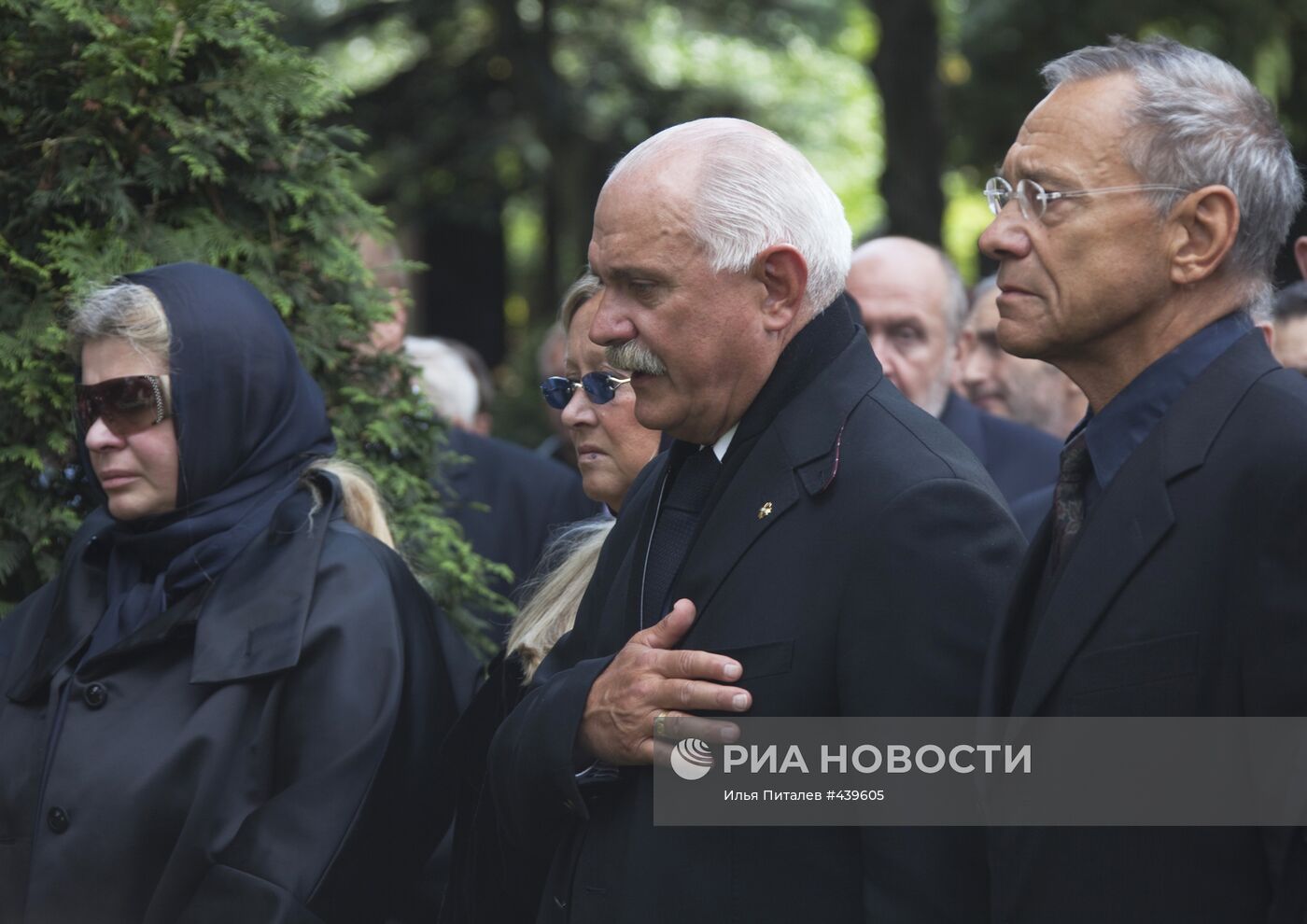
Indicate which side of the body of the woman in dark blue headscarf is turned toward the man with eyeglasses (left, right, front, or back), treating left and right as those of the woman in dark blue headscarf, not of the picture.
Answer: left

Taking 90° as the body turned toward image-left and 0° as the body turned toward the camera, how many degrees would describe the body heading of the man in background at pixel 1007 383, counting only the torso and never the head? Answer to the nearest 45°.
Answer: approximately 45°

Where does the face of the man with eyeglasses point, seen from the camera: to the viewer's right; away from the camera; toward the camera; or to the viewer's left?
to the viewer's left

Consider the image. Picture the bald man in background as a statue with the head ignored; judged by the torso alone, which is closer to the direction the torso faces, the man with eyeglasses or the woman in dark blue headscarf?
the woman in dark blue headscarf

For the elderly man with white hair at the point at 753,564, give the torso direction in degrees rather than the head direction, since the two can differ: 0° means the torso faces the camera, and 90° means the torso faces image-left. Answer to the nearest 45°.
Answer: approximately 45°

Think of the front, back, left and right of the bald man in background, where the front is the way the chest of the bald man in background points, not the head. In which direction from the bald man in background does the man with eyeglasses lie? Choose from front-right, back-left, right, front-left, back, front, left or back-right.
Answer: front-left

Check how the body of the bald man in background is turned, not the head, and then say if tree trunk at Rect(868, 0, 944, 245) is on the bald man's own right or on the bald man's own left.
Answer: on the bald man's own right

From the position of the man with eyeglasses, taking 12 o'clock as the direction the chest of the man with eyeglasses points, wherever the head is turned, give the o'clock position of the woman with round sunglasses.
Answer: The woman with round sunglasses is roughly at 1 o'clock from the man with eyeglasses.

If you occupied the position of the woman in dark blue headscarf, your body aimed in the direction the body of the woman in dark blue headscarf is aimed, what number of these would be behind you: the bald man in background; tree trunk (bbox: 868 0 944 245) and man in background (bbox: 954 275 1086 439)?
3

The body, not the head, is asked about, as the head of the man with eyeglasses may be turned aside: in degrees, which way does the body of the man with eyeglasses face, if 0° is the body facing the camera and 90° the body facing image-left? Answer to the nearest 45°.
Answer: approximately 90°

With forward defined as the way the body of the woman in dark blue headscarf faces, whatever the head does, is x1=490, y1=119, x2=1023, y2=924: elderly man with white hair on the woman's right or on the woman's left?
on the woman's left

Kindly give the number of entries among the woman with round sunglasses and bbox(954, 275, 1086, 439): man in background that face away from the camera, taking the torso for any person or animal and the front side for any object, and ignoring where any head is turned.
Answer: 0

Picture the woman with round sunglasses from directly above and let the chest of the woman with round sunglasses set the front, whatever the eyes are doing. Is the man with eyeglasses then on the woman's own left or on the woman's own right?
on the woman's own left
